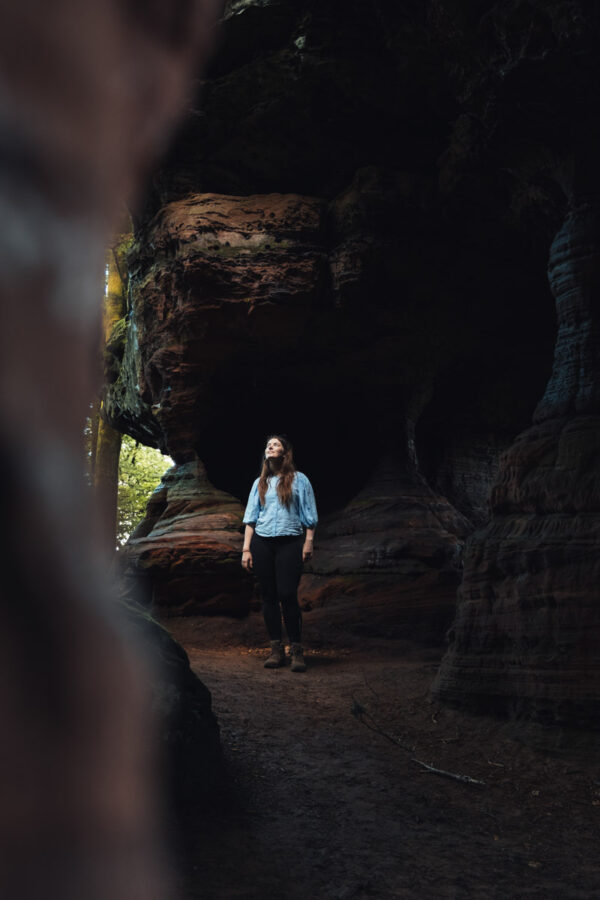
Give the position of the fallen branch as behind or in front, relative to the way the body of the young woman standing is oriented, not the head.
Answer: in front

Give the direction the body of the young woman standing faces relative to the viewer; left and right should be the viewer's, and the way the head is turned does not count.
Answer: facing the viewer

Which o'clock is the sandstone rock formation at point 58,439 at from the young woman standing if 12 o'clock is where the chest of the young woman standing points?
The sandstone rock formation is roughly at 12 o'clock from the young woman standing.

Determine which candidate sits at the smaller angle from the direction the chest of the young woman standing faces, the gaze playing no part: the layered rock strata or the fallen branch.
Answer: the fallen branch

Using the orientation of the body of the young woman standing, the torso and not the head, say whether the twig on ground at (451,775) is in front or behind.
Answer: in front

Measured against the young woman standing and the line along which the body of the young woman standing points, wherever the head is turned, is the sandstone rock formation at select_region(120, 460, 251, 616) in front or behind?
behind

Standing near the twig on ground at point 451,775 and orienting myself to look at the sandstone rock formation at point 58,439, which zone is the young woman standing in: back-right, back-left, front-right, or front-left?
back-right

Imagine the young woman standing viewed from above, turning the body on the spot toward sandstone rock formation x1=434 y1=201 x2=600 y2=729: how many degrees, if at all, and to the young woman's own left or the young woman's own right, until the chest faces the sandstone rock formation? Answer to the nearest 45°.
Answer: approximately 45° to the young woman's own left
